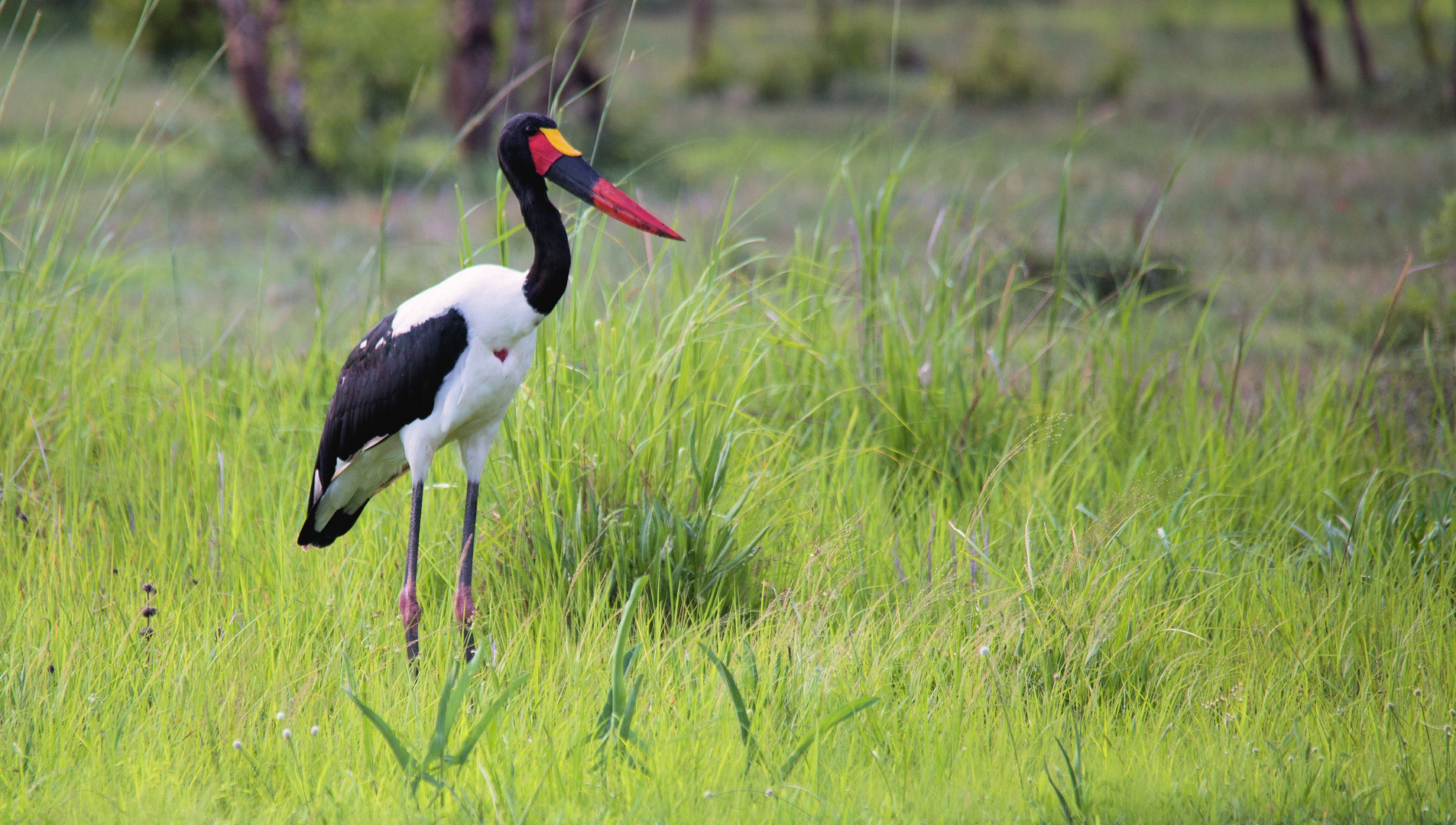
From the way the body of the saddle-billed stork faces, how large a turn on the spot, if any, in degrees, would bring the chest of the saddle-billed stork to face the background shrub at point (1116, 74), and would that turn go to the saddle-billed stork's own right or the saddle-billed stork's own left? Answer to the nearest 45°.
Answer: approximately 90° to the saddle-billed stork's own left

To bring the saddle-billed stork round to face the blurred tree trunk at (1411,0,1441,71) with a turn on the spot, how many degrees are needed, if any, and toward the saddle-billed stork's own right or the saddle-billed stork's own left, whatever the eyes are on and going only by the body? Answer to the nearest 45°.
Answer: approximately 90° to the saddle-billed stork's own left

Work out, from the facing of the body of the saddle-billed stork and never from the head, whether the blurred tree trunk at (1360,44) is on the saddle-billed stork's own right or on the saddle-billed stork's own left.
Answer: on the saddle-billed stork's own left

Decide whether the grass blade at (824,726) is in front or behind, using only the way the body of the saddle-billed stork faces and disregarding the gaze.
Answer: in front

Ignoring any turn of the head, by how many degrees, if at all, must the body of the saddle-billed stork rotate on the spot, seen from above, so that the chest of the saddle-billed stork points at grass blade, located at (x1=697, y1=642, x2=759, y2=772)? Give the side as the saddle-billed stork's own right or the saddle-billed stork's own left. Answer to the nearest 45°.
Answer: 0° — it already faces it

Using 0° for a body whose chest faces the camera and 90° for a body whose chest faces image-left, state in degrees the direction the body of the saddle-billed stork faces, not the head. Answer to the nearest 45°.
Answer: approximately 315°

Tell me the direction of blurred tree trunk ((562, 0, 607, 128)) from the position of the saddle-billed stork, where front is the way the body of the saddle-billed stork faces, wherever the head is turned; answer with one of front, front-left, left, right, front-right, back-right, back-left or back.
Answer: back-left

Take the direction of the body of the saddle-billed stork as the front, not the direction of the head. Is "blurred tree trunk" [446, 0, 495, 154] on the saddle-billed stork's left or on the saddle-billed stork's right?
on the saddle-billed stork's left

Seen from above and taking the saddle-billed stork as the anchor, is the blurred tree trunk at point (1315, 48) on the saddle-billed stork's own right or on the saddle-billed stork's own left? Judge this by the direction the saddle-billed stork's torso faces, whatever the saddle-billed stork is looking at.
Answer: on the saddle-billed stork's own left
